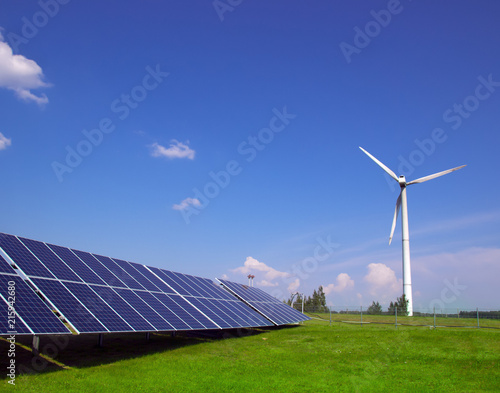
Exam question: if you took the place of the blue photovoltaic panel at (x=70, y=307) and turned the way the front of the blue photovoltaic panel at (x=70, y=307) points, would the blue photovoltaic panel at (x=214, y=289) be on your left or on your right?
on your left

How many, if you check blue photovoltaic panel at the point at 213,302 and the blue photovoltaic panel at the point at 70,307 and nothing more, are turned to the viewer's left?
0

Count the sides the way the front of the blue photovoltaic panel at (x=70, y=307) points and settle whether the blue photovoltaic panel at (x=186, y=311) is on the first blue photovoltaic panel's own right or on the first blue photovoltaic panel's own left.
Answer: on the first blue photovoltaic panel's own left

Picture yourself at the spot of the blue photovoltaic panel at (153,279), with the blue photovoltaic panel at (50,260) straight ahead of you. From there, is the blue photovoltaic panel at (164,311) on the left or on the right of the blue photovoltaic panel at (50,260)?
left

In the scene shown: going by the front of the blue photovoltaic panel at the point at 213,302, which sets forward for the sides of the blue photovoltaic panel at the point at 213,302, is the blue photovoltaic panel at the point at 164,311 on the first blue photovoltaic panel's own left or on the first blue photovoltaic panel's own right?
on the first blue photovoltaic panel's own right

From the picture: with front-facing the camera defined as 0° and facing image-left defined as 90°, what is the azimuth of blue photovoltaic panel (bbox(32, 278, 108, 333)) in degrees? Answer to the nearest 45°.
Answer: approximately 315°

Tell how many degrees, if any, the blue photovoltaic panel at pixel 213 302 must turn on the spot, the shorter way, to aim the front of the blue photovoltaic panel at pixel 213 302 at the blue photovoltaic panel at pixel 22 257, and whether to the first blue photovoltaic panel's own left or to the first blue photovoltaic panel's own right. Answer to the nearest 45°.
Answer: approximately 90° to the first blue photovoltaic panel's own right

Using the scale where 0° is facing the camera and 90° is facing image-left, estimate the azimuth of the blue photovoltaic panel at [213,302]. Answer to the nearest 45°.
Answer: approximately 315°

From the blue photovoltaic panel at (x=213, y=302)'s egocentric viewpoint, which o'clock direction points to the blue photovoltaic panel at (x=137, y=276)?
the blue photovoltaic panel at (x=137, y=276) is roughly at 3 o'clock from the blue photovoltaic panel at (x=213, y=302).
